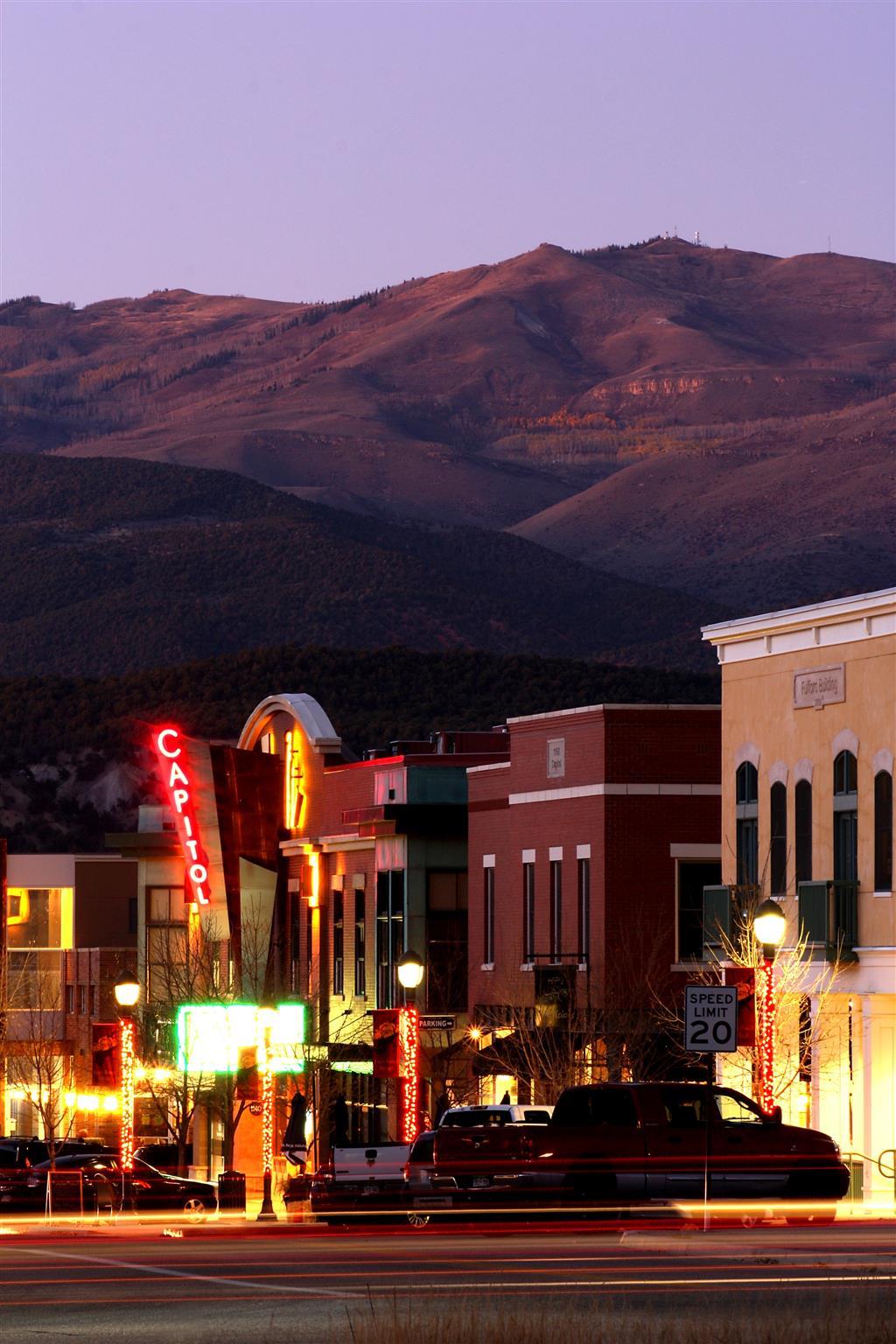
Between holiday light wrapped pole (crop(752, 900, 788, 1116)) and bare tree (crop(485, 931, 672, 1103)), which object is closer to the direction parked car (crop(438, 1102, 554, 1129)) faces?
the bare tree

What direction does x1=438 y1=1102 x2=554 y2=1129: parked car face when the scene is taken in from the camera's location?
facing away from the viewer and to the right of the viewer

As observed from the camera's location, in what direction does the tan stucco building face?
facing the viewer and to the left of the viewer

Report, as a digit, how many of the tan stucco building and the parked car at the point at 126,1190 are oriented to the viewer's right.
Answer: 1

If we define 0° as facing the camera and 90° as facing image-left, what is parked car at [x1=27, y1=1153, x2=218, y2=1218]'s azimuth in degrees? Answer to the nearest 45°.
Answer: approximately 270°

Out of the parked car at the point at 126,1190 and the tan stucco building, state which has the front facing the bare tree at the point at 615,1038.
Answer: the parked car

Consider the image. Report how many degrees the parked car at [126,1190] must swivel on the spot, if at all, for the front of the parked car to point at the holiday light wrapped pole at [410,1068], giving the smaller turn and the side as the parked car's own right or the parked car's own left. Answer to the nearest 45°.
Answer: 0° — it already faces it

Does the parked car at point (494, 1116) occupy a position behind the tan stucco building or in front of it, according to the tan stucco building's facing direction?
in front

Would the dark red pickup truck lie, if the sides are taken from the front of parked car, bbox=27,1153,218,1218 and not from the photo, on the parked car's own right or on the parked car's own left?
on the parked car's own right

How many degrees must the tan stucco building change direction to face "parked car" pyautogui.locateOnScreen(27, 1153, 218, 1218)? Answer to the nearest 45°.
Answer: approximately 45° to its right
